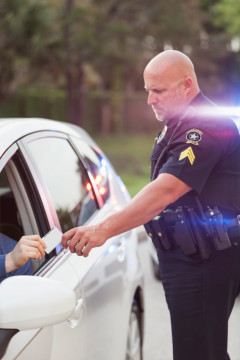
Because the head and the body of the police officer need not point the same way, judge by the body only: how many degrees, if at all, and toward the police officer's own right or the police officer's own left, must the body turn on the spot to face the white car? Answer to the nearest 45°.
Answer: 0° — they already face it

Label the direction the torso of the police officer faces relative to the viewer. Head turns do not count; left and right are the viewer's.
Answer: facing to the left of the viewer

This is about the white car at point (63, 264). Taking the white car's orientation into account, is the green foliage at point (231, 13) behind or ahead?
behind

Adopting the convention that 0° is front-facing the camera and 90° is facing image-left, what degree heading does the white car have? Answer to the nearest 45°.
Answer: approximately 45°

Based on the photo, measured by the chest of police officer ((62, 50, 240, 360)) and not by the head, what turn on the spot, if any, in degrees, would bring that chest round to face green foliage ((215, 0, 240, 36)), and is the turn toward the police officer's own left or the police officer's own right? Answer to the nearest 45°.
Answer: approximately 90° to the police officer's own right

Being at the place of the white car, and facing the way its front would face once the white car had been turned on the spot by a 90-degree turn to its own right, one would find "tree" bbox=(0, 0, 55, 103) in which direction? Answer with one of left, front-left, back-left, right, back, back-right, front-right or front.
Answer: front-right

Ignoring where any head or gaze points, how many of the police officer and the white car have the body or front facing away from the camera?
0
